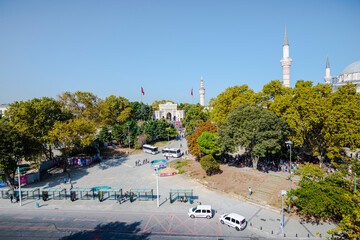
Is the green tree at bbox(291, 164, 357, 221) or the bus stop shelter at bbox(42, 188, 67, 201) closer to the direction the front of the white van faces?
the bus stop shelter

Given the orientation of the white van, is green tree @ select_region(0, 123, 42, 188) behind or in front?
in front

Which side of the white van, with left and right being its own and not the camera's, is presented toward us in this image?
left

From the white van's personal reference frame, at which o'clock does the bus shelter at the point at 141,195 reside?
The bus shelter is roughly at 1 o'clock from the white van.

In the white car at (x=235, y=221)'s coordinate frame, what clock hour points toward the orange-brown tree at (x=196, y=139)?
The orange-brown tree is roughly at 1 o'clock from the white car.

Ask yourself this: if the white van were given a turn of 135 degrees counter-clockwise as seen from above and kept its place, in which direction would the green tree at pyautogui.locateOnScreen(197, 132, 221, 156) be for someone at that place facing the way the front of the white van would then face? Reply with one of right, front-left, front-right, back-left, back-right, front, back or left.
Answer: back-left

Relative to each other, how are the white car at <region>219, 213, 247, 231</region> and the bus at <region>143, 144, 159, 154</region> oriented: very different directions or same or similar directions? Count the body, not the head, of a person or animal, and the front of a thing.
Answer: very different directions

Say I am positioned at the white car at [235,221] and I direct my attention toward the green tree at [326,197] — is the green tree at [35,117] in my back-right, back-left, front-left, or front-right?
back-left

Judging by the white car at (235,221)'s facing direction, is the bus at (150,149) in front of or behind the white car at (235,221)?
in front

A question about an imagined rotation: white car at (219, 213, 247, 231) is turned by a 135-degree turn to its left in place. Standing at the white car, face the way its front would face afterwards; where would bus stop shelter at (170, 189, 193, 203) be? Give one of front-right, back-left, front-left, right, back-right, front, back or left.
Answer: back-right
